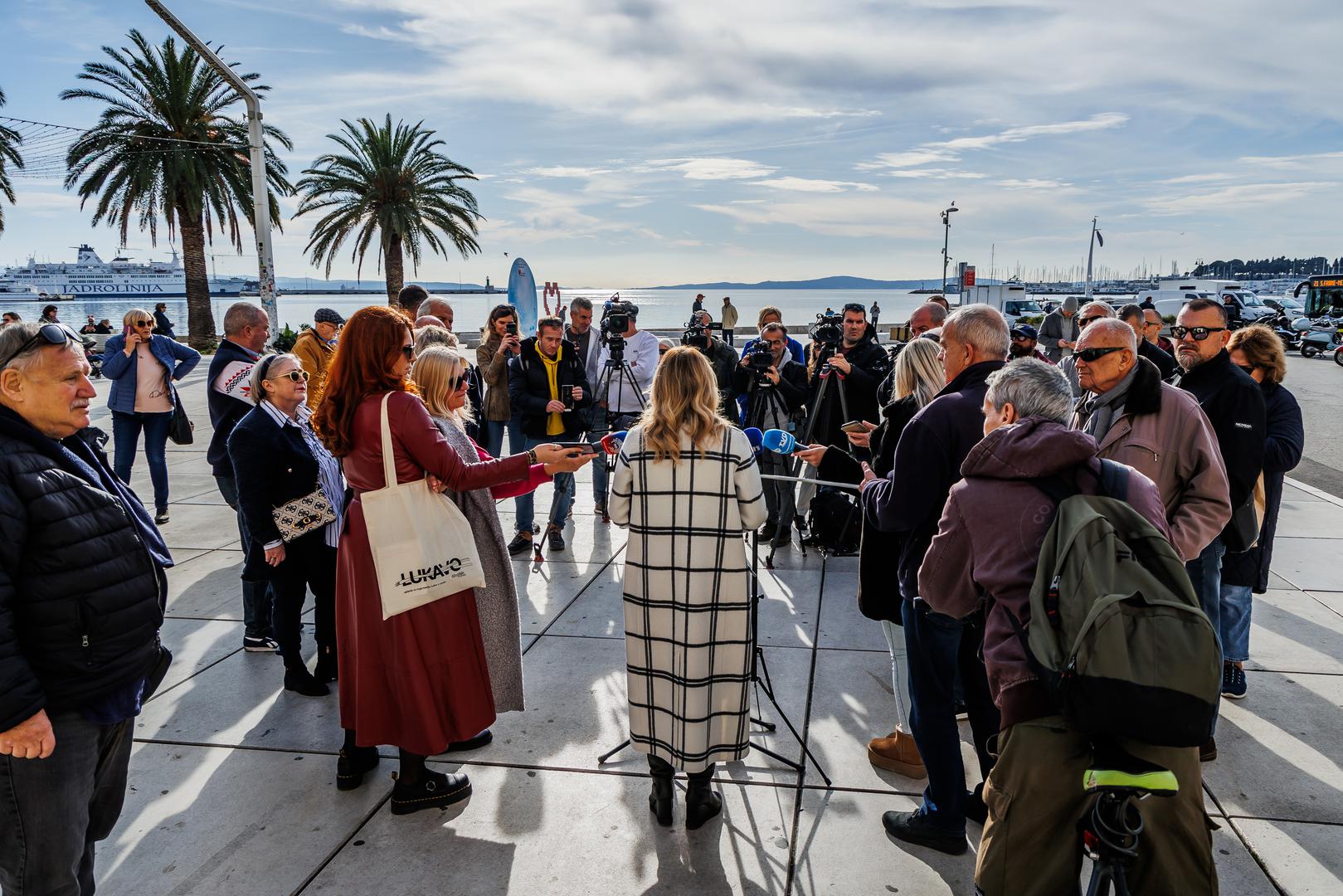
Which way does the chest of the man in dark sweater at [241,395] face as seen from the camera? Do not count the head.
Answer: to the viewer's right

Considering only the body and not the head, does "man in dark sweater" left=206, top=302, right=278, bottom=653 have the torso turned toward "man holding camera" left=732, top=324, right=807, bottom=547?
yes

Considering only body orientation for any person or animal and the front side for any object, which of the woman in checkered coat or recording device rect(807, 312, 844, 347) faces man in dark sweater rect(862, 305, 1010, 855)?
the recording device

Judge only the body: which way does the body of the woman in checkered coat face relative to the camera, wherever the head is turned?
away from the camera

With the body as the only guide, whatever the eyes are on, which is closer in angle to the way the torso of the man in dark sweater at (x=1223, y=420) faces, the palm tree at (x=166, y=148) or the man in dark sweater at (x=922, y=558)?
the man in dark sweater

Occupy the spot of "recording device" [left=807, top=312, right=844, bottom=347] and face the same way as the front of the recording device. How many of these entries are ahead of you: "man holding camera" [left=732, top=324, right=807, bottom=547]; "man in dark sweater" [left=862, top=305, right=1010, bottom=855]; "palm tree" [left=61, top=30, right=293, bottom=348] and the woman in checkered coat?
2

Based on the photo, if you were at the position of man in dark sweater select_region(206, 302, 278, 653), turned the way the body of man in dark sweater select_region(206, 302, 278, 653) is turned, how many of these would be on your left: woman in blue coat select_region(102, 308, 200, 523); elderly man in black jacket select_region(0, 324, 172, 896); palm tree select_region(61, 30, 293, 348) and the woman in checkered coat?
2

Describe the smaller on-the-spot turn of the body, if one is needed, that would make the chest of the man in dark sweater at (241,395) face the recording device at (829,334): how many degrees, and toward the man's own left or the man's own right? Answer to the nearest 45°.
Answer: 0° — they already face it

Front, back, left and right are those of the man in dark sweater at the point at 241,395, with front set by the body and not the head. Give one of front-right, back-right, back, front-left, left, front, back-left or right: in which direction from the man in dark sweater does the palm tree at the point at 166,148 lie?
left

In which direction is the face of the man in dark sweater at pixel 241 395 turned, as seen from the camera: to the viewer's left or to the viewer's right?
to the viewer's right

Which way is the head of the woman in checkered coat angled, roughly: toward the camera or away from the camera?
away from the camera

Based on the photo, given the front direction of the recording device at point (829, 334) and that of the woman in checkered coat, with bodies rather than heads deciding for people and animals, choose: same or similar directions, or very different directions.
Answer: very different directions

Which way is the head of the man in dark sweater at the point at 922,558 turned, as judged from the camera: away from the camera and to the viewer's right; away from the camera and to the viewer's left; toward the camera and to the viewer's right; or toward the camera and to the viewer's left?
away from the camera and to the viewer's left

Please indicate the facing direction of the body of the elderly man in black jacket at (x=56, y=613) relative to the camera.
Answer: to the viewer's right
